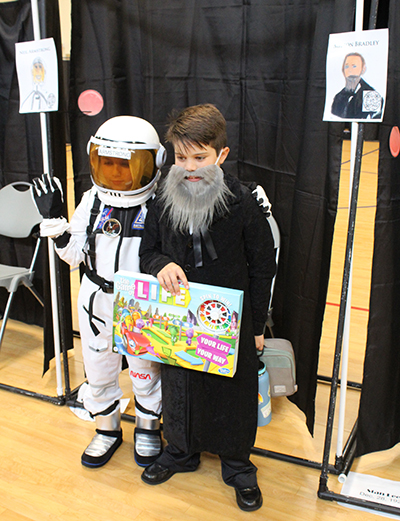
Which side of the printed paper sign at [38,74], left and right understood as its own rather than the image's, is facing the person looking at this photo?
front

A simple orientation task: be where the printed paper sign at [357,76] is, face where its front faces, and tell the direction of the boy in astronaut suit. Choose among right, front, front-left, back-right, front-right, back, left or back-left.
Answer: right

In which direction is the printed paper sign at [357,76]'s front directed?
toward the camera

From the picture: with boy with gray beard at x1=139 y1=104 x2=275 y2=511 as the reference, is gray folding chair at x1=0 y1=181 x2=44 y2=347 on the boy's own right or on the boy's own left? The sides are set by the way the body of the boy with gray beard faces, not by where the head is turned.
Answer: on the boy's own right

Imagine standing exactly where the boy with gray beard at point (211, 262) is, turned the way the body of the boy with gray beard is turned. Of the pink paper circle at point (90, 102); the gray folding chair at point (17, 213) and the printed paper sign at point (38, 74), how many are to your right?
3

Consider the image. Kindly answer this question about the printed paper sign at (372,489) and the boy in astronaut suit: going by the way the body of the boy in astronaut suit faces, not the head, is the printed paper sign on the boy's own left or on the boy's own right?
on the boy's own left

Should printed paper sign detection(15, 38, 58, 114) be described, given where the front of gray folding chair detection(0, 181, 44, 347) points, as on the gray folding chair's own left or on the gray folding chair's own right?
on the gray folding chair's own left

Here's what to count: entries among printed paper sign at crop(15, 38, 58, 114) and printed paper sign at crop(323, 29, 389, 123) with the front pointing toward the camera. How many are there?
2

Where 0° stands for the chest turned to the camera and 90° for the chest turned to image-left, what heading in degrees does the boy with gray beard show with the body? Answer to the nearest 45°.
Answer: approximately 45°

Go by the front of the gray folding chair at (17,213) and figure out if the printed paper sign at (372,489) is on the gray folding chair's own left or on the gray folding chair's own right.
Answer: on the gray folding chair's own left
